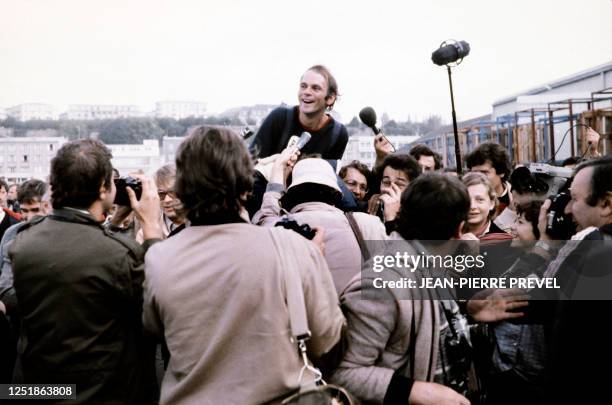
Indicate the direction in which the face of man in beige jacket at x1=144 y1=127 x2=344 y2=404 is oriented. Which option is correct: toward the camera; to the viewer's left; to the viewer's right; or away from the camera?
away from the camera

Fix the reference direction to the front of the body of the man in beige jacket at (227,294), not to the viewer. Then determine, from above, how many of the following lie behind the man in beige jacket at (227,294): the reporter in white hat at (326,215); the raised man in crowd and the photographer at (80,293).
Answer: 0

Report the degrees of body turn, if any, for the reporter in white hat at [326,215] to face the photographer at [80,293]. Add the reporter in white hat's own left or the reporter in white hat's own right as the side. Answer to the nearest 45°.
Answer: approximately 135° to the reporter in white hat's own left

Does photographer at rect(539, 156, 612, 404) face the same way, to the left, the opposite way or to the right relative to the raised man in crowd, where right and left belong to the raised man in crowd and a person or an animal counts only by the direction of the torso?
to the right

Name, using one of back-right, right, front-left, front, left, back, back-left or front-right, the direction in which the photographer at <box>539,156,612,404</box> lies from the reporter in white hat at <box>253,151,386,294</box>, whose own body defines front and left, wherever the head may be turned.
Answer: back-right

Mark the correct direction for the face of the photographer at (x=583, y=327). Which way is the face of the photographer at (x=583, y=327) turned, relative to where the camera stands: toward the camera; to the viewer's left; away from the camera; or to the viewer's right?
to the viewer's left

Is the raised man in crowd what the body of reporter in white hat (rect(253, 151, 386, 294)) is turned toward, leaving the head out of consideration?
yes

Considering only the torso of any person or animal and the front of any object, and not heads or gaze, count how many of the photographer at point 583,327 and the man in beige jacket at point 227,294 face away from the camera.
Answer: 1

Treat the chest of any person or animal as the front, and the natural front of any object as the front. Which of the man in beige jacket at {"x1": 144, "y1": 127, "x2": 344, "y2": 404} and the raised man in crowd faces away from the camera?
the man in beige jacket

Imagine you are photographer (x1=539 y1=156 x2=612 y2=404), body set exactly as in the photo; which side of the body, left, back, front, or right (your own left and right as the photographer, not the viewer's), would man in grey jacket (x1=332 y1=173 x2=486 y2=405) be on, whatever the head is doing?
front

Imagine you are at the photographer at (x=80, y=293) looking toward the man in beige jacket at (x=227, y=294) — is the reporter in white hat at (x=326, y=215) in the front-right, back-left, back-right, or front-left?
front-left

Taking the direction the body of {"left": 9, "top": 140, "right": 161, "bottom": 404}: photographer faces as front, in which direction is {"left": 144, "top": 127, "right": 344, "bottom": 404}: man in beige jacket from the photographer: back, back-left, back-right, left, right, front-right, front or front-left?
right

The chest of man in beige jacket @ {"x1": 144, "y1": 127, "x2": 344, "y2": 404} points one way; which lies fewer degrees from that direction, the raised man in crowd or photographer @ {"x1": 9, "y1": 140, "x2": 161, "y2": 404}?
the raised man in crowd

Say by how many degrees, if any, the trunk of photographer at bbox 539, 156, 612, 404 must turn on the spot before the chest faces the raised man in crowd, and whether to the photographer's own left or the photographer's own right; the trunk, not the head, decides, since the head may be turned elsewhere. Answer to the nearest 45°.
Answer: approximately 45° to the photographer's own right

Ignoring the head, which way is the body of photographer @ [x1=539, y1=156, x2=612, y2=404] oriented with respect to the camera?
to the viewer's left

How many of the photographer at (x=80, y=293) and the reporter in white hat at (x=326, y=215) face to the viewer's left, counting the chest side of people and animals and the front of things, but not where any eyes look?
0

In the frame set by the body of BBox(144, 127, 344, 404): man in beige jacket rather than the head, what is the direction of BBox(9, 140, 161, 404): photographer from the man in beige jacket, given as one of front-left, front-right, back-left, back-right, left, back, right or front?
front-left

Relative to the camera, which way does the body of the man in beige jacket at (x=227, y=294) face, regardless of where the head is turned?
away from the camera

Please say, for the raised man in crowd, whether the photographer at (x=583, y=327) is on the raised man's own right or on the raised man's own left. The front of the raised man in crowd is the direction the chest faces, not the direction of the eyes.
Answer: on the raised man's own left

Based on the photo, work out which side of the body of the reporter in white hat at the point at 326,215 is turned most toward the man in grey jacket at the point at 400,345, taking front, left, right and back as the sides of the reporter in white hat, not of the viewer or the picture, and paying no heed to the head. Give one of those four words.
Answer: back

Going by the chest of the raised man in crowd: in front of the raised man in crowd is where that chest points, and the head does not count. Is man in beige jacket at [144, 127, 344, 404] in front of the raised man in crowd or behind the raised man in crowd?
in front

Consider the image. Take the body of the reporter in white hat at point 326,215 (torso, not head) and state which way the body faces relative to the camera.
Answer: away from the camera
